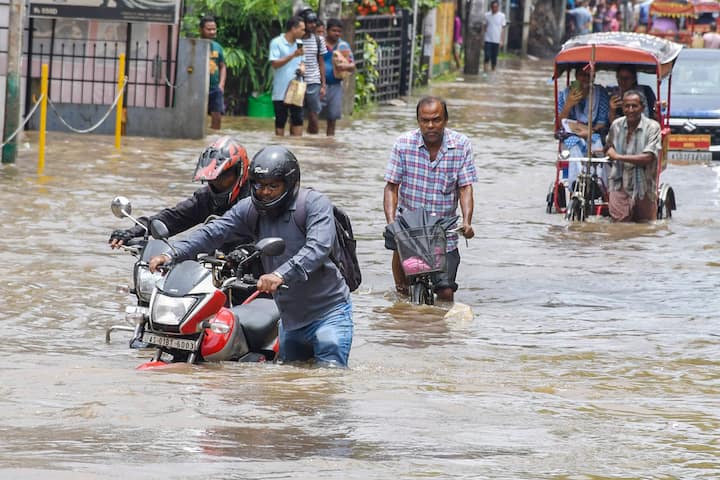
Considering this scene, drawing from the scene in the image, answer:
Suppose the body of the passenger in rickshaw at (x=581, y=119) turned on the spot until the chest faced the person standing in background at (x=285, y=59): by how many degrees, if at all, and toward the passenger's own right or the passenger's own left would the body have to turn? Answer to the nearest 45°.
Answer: approximately 135° to the passenger's own right

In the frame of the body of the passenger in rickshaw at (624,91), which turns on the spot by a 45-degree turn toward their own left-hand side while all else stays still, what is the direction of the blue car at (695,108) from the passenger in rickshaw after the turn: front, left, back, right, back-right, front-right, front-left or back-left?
back-left

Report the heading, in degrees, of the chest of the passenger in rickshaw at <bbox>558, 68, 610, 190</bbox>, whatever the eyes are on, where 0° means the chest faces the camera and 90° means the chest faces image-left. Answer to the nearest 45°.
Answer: approximately 0°

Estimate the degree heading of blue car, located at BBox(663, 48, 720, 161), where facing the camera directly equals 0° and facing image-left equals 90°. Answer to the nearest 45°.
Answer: approximately 0°

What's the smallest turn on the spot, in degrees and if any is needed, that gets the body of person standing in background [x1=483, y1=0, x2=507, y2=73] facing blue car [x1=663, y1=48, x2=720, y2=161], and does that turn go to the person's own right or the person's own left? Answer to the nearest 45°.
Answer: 0° — they already face it

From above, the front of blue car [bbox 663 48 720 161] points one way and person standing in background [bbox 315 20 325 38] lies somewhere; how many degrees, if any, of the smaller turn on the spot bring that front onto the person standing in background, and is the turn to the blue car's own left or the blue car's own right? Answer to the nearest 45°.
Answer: approximately 90° to the blue car's own right

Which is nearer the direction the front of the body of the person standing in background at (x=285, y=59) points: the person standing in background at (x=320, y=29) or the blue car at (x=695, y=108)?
the blue car
